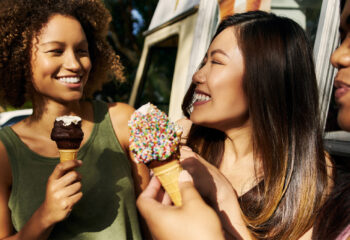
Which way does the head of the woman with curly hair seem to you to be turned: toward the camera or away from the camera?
toward the camera

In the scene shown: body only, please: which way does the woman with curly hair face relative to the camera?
toward the camera

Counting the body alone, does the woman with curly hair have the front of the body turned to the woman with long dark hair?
no

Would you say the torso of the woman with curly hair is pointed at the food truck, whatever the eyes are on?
no

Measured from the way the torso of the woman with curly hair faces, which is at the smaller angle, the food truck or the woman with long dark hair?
the woman with long dark hair

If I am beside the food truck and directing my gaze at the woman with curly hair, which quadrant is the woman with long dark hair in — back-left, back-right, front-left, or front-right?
front-left
